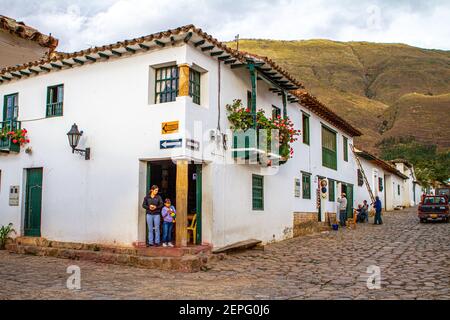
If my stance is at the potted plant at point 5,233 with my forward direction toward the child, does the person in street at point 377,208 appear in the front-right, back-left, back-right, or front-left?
front-left

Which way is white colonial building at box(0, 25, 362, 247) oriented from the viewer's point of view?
toward the camera

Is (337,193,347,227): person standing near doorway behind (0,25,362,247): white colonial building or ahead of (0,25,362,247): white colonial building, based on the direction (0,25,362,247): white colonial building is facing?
behind

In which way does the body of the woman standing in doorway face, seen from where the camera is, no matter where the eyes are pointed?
toward the camera
